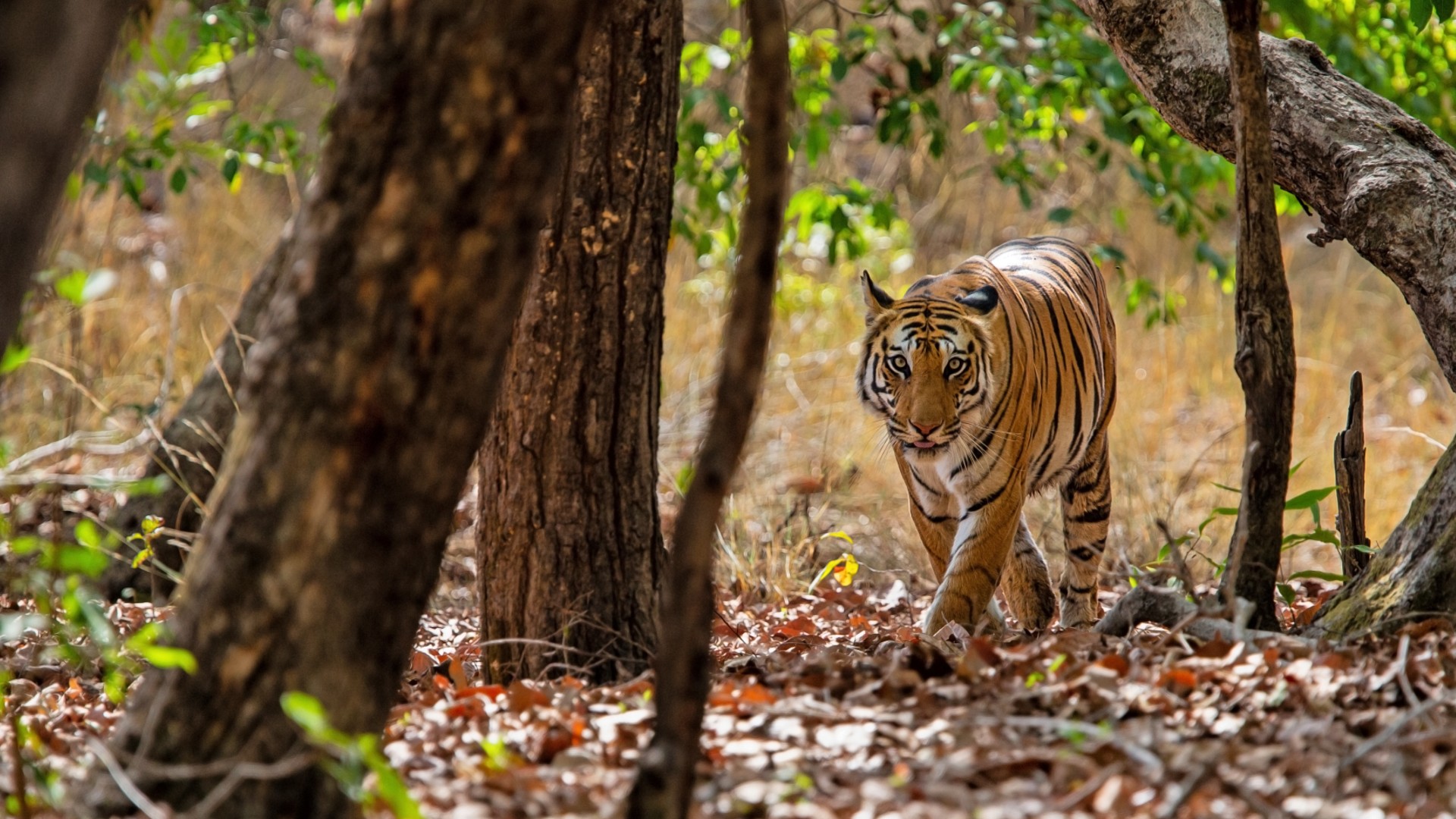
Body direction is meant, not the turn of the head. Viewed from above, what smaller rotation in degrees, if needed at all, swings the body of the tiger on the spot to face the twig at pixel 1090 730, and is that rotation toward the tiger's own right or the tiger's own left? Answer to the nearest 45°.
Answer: approximately 45° to the tiger's own left

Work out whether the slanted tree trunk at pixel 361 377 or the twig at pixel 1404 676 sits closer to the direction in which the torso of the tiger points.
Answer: the slanted tree trunk

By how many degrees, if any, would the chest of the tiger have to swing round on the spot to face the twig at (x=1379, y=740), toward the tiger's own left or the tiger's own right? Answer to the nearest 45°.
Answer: approximately 45° to the tiger's own left

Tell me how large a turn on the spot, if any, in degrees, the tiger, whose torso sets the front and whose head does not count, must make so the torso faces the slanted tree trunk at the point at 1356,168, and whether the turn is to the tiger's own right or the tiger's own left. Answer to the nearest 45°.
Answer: approximately 90° to the tiger's own left

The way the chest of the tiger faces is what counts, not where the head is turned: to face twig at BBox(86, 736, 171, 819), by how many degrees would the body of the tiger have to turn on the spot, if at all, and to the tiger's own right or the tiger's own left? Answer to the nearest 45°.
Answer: approximately 45° to the tiger's own left

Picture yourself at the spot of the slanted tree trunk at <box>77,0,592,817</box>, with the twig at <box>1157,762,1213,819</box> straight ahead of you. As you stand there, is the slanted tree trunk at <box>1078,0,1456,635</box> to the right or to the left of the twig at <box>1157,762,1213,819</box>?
left

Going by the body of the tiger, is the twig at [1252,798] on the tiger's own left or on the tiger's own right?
on the tiger's own left

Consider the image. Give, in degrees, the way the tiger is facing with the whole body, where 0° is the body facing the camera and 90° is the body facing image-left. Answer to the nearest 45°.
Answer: approximately 45°

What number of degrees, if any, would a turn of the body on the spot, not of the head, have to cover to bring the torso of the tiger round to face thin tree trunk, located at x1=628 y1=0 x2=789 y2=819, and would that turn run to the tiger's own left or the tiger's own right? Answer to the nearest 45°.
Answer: approximately 45° to the tiger's own left

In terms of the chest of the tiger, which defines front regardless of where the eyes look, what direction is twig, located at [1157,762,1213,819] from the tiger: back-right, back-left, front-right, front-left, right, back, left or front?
front-left
